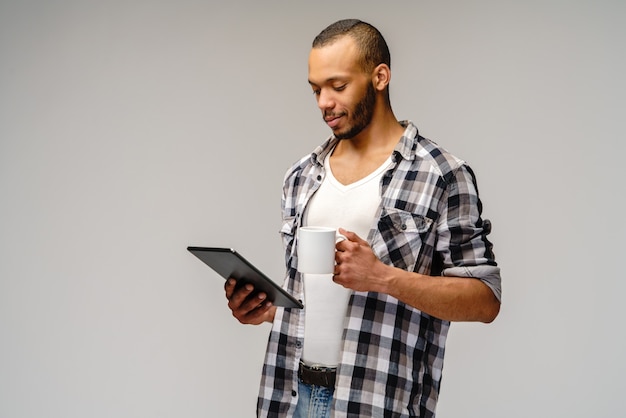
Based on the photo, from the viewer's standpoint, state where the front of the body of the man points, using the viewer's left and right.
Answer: facing the viewer and to the left of the viewer

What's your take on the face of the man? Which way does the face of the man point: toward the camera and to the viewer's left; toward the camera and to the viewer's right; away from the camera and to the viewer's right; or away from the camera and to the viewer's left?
toward the camera and to the viewer's left
